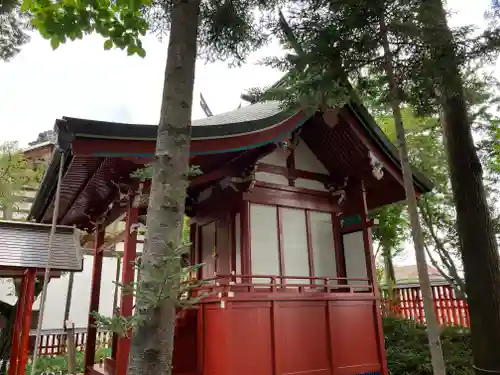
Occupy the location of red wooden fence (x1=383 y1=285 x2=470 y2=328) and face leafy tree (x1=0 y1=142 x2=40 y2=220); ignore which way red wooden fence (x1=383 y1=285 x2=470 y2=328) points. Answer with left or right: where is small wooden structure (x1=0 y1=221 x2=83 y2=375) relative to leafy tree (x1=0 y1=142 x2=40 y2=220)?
left

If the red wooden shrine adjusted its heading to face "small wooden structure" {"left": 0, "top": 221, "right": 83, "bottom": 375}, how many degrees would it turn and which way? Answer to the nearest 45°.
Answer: approximately 45° to its right

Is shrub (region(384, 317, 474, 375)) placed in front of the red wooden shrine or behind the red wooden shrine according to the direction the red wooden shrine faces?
behind

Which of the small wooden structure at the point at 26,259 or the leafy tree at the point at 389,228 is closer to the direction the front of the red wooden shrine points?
the small wooden structure

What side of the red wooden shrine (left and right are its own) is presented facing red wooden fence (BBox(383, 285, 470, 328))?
back

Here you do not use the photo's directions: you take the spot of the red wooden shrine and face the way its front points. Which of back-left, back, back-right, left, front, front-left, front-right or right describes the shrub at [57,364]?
right

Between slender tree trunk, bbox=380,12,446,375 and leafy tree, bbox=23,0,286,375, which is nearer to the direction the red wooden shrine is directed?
the leafy tree

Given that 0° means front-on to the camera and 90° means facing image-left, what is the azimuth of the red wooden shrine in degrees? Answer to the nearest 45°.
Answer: approximately 45°
